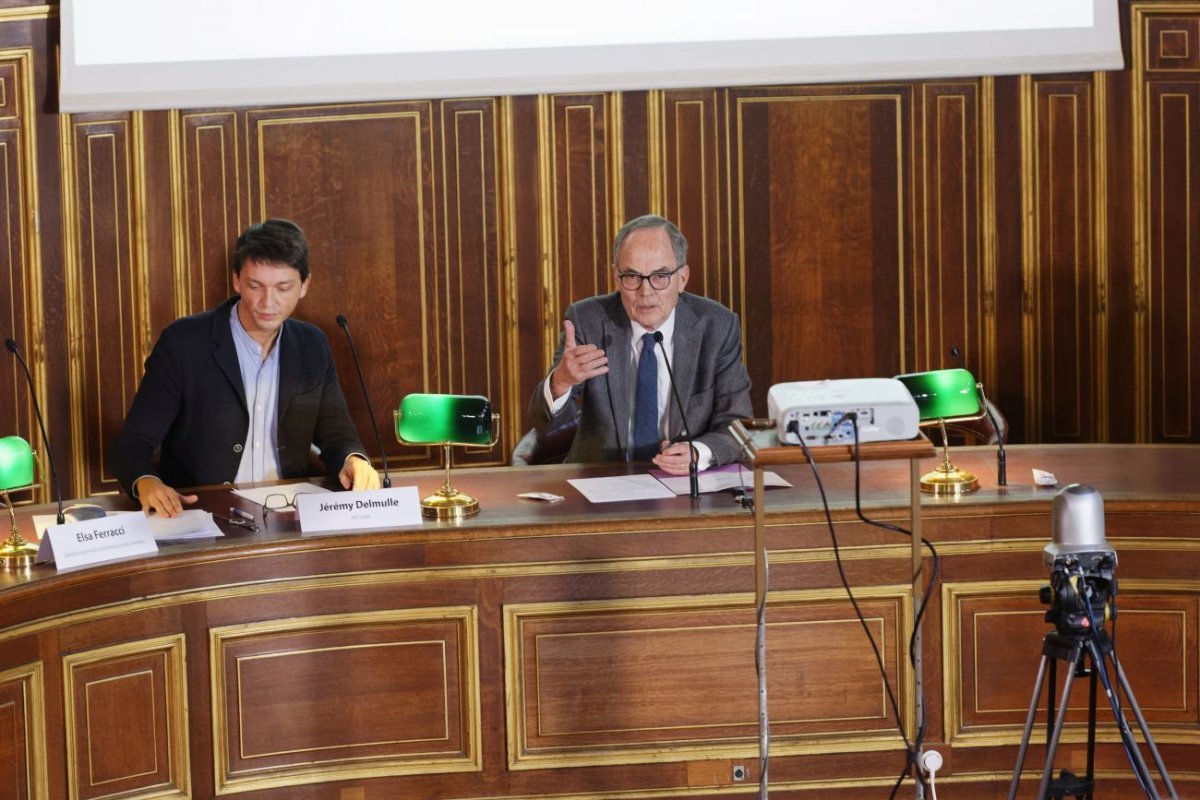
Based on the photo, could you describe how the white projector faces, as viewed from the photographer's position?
facing away from the viewer

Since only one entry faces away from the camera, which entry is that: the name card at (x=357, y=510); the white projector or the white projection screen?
the white projector

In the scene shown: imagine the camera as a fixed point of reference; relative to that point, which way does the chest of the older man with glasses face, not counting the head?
toward the camera

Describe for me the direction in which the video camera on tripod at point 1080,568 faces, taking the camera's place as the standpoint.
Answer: facing away from the viewer

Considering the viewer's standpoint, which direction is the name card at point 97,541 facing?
facing the viewer and to the right of the viewer

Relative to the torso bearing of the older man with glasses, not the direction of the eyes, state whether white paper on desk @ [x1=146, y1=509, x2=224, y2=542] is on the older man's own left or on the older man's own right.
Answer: on the older man's own right

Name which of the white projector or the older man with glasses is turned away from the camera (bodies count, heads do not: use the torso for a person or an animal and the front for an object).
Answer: the white projector

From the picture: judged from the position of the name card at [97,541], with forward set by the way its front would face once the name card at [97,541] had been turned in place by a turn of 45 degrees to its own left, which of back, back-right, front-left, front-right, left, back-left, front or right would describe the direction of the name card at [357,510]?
front

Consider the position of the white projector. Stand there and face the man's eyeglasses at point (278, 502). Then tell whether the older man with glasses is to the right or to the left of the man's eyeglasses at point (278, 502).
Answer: right

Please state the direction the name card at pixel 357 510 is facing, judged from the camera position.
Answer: facing the viewer
